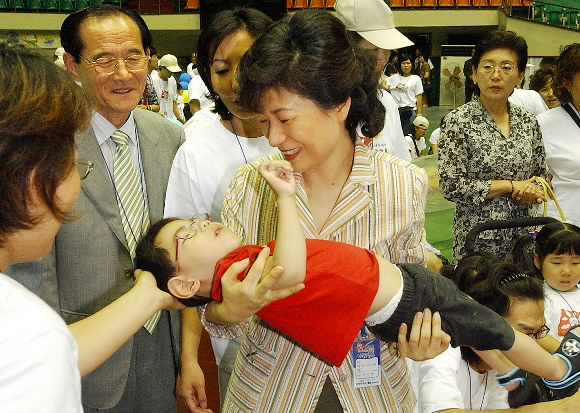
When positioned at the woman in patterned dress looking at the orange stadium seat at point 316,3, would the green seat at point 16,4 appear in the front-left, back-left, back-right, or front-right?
front-left

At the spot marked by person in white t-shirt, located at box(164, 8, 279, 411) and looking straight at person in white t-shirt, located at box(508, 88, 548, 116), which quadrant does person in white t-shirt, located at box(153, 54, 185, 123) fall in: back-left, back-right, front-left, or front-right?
front-left

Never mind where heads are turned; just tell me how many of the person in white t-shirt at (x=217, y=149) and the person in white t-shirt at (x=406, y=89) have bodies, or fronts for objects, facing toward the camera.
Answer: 2

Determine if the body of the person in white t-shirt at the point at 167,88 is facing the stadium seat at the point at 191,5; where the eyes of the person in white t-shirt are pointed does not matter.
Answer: no

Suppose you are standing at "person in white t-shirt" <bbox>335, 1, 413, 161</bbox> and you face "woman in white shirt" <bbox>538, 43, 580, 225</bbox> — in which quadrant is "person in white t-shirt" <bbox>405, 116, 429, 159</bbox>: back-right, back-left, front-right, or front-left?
front-left

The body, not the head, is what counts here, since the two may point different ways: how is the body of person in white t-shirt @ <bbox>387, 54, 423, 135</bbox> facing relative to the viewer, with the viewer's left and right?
facing the viewer

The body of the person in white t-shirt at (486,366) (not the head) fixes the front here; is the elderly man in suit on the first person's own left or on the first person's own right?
on the first person's own right

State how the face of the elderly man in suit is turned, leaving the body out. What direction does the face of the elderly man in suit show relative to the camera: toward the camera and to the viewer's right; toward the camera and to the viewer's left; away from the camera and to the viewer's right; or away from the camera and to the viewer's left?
toward the camera and to the viewer's right

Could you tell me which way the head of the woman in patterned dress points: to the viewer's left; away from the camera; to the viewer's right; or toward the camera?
toward the camera

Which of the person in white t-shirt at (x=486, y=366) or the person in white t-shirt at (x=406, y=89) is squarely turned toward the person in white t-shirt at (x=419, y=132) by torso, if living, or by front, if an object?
the person in white t-shirt at (x=406, y=89)

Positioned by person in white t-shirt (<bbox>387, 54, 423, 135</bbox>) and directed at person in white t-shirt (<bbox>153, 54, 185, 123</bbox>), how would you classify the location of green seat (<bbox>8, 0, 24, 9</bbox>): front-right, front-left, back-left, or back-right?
front-right
